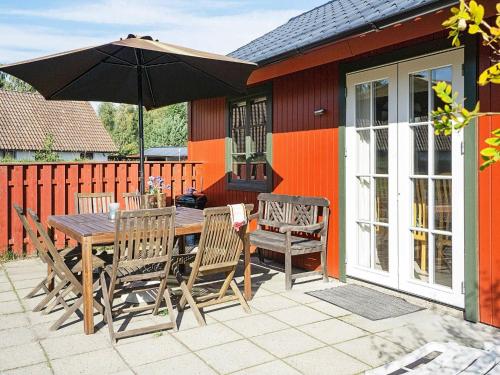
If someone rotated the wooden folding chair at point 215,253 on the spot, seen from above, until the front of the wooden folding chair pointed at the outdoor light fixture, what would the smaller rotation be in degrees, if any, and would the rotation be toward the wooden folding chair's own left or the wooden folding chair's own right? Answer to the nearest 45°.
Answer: approximately 90° to the wooden folding chair's own right

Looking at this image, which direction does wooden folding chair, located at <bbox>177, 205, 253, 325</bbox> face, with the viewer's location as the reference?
facing away from the viewer and to the left of the viewer

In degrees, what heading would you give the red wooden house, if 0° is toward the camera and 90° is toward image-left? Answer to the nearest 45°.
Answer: approximately 45°

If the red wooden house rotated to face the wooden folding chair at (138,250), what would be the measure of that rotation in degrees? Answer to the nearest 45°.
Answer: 0° — it already faces it

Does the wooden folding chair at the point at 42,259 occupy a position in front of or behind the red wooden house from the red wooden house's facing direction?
in front

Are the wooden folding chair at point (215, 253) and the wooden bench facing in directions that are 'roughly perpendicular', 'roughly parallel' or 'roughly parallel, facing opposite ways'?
roughly perpendicular

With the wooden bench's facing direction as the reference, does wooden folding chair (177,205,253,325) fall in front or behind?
in front

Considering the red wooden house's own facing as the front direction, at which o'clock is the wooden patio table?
The wooden patio table is roughly at 1 o'clock from the red wooden house.

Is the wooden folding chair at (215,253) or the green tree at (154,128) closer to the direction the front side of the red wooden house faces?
the wooden folding chair
